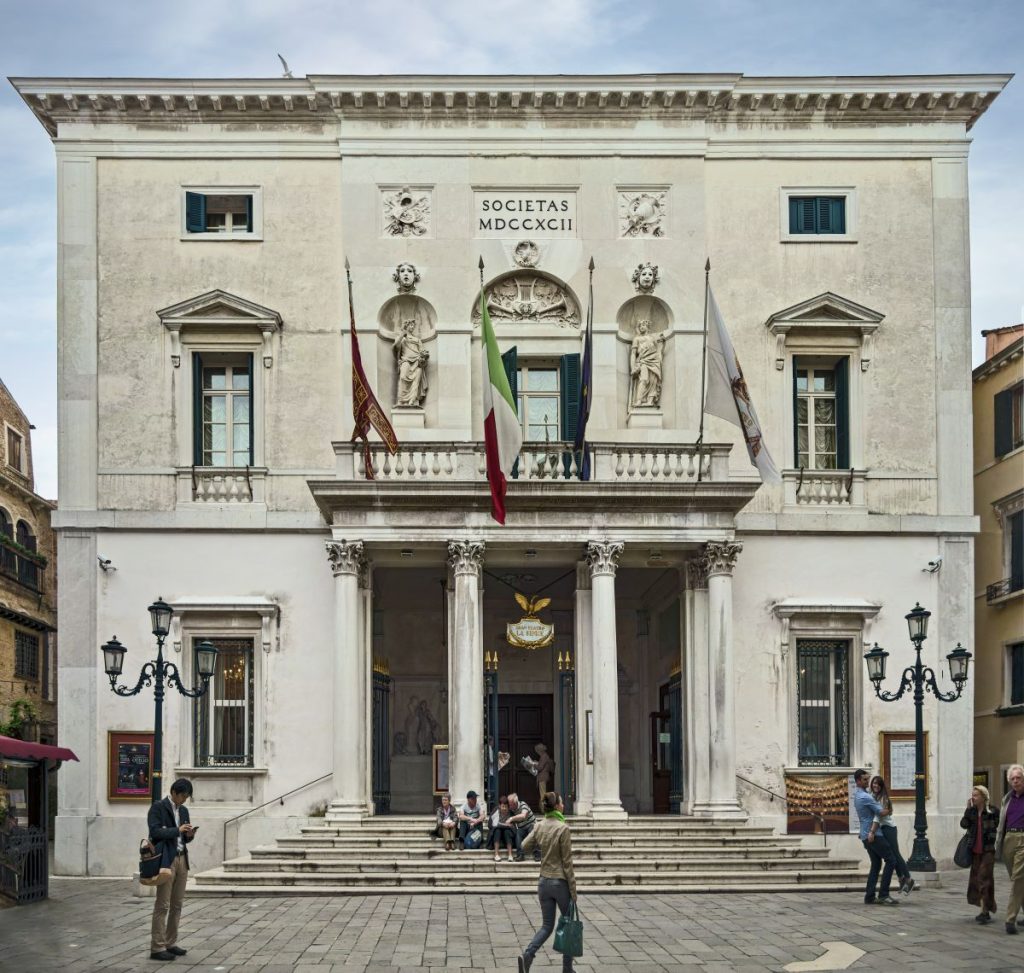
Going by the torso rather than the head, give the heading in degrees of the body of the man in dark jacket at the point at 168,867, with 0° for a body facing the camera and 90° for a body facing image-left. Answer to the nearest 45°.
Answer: approximately 315°

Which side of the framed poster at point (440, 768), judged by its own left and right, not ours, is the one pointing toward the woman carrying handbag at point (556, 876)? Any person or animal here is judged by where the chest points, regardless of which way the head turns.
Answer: front

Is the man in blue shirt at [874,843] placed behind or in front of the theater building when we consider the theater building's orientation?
in front

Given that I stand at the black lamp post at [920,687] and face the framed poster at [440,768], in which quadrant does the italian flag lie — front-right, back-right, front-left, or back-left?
front-left

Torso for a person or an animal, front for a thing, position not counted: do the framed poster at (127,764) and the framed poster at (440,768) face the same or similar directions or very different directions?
same or similar directions

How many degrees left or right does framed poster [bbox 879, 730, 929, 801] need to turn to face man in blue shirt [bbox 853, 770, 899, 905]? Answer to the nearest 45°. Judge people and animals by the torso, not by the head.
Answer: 0° — it already faces them

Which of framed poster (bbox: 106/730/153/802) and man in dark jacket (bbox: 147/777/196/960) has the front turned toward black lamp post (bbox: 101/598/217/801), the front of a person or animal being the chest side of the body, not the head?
the framed poster

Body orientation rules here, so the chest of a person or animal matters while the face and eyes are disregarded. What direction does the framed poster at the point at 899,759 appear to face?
toward the camera

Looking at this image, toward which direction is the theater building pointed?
toward the camera

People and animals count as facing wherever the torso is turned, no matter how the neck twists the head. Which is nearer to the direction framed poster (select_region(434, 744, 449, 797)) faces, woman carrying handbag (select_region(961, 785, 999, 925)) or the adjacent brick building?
the woman carrying handbag

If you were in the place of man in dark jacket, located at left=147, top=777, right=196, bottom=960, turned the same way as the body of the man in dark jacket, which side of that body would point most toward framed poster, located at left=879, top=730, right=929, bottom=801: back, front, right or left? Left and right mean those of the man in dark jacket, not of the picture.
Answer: left

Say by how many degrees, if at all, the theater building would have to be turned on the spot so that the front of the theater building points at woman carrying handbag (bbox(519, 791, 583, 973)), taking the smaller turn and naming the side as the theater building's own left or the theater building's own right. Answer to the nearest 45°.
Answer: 0° — it already faces them

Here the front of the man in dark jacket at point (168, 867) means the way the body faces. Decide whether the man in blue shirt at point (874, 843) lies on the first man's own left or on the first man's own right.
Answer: on the first man's own left
